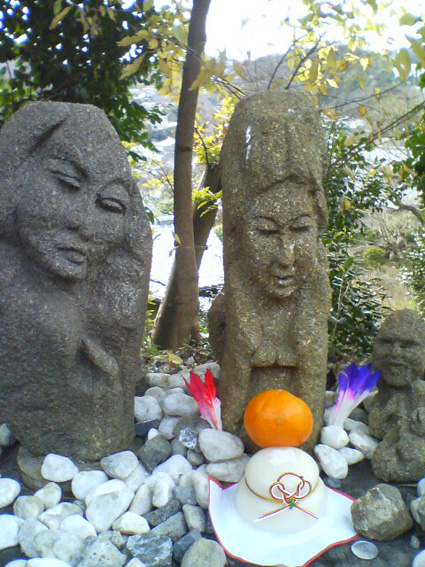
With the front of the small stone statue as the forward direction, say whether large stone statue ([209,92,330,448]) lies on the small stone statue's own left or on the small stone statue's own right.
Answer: on the small stone statue's own right

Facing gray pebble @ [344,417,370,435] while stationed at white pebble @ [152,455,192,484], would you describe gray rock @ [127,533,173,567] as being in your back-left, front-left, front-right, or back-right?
back-right

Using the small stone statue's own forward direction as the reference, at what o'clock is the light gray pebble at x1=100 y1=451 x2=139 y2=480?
The light gray pebble is roughly at 2 o'clock from the small stone statue.

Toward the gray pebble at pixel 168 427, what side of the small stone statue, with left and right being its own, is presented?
right

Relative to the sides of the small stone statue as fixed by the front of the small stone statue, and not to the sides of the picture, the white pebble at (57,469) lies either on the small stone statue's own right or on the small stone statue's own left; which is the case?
on the small stone statue's own right

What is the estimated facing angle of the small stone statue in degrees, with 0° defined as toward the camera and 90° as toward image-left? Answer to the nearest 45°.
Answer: approximately 0°

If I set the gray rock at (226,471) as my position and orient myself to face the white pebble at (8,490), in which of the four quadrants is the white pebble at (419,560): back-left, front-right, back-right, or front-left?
back-left

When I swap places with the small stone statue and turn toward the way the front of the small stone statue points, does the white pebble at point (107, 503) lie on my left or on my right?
on my right

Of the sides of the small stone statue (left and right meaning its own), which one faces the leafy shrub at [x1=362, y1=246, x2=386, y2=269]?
back

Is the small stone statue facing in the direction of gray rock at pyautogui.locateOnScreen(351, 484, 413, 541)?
yes
